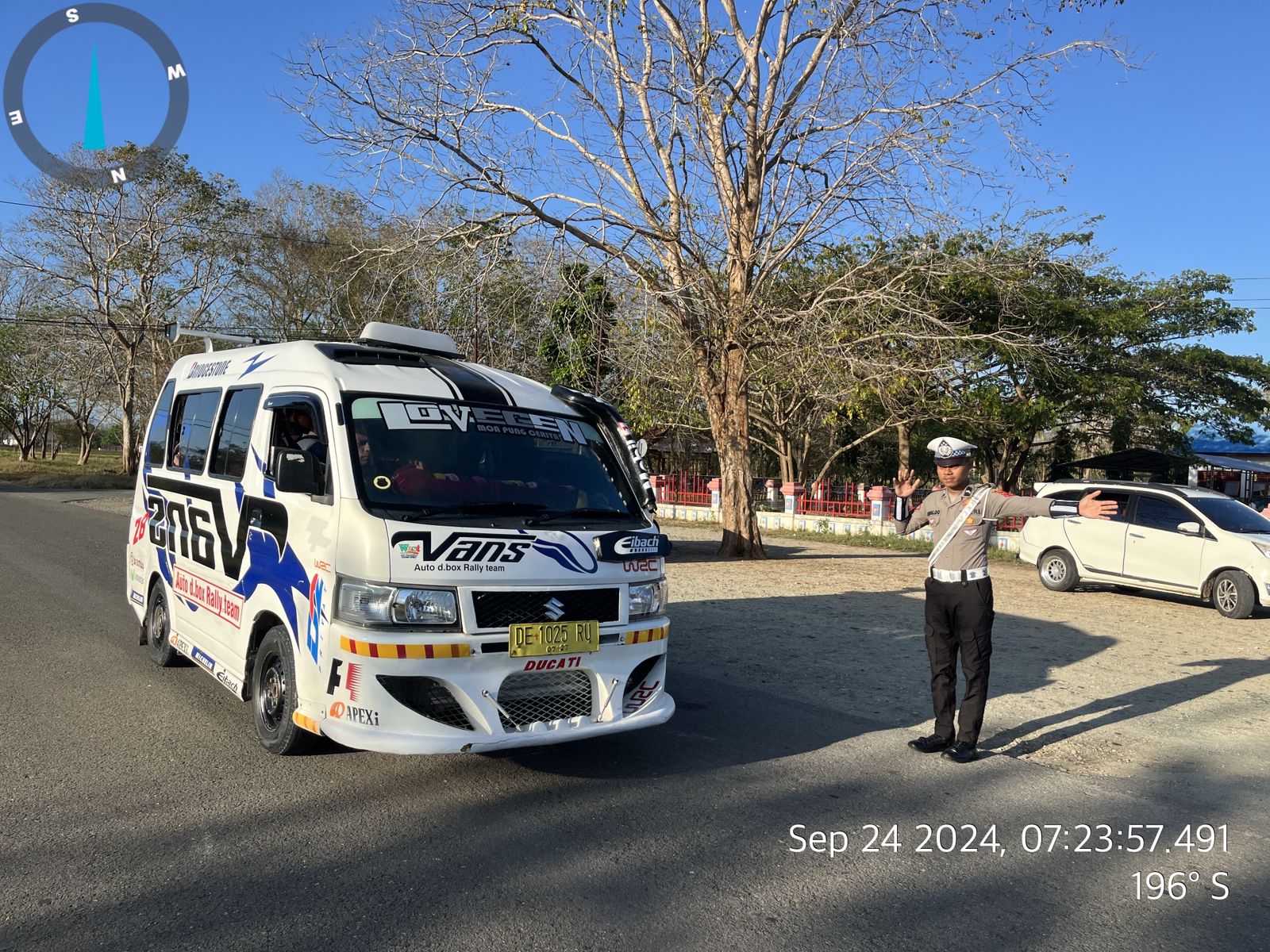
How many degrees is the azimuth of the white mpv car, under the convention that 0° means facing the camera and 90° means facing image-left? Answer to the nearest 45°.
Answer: approximately 315°

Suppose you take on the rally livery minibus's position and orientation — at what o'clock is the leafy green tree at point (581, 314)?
The leafy green tree is roughly at 8 o'clock from the rally livery minibus.

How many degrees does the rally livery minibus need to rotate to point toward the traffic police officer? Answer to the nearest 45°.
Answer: approximately 45° to its left

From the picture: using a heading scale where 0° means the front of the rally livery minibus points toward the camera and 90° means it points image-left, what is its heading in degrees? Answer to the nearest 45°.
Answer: approximately 315°

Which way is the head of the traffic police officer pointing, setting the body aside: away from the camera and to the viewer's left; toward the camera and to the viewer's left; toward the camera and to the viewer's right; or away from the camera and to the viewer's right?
toward the camera and to the viewer's left

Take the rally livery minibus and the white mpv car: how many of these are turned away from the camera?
0

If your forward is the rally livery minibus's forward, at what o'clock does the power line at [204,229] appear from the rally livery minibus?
The power line is roughly at 7 o'clock from the rally livery minibus.

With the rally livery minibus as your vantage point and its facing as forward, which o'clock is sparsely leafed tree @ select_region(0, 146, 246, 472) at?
The sparsely leafed tree is roughly at 7 o'clock from the rally livery minibus.
